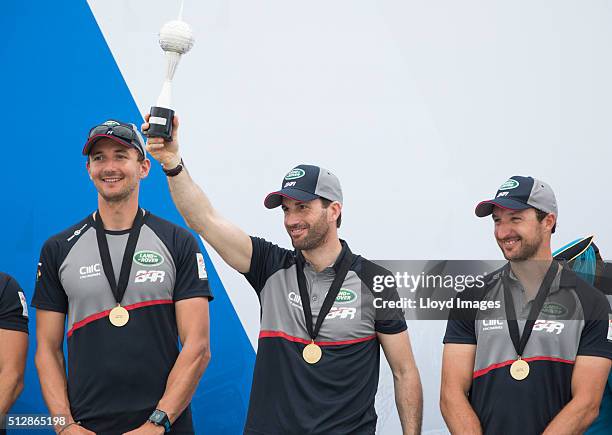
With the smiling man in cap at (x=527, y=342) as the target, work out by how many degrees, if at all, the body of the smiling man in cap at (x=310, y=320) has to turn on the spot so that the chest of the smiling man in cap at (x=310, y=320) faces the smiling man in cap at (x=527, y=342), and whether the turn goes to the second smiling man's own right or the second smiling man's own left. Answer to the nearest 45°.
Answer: approximately 90° to the second smiling man's own left

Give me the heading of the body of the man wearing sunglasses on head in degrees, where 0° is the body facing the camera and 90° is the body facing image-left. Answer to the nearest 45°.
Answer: approximately 0°

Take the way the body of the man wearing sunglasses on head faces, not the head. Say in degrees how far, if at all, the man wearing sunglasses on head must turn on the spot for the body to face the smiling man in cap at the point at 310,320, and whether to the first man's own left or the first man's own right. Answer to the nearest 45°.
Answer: approximately 90° to the first man's own left

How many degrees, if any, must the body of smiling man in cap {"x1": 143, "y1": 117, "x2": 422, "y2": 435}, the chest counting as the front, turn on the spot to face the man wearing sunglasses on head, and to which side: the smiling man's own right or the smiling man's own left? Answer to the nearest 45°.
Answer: approximately 90° to the smiling man's own right

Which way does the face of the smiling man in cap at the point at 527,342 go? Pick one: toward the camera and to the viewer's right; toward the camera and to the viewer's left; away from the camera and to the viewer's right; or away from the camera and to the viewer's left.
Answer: toward the camera and to the viewer's left

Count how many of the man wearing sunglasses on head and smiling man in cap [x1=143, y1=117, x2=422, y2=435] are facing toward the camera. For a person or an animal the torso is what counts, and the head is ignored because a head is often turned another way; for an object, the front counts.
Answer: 2

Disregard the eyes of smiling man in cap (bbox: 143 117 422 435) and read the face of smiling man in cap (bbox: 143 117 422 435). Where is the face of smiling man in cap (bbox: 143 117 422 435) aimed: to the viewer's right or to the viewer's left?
to the viewer's left

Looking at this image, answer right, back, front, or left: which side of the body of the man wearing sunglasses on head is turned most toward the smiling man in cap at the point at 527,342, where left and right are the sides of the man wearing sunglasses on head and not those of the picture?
left
